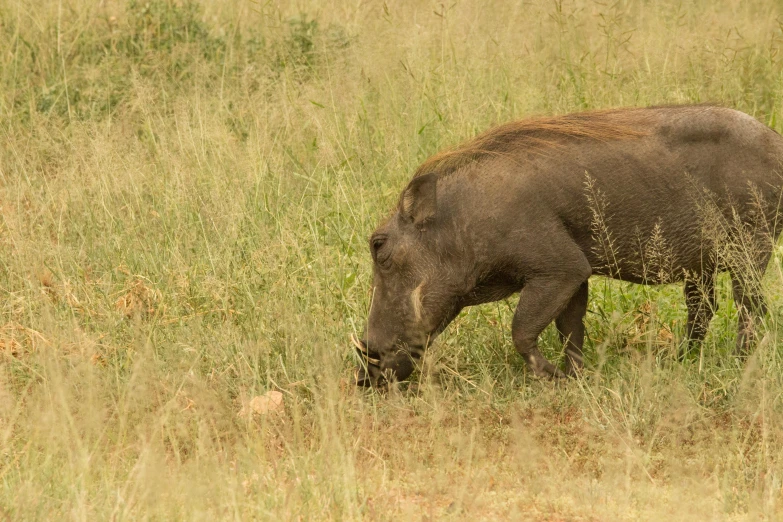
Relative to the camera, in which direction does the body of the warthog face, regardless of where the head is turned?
to the viewer's left
